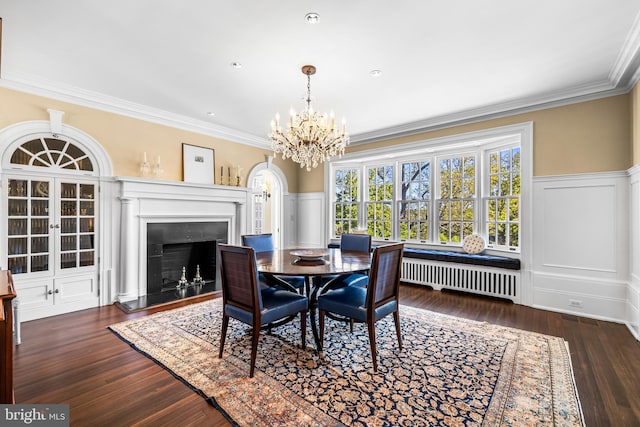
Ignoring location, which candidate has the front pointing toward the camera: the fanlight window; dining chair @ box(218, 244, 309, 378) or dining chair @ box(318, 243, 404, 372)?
the fanlight window

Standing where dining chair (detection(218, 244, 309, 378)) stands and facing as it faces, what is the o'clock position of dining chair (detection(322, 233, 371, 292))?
dining chair (detection(322, 233, 371, 292)) is roughly at 12 o'clock from dining chair (detection(218, 244, 309, 378)).

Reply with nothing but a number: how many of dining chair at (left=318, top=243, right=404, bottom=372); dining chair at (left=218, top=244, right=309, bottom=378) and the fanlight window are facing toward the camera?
1

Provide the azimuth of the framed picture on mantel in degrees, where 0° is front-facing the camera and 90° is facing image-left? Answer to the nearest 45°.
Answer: approximately 315°

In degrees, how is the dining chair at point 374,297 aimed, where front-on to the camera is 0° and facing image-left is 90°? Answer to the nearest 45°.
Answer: approximately 135°

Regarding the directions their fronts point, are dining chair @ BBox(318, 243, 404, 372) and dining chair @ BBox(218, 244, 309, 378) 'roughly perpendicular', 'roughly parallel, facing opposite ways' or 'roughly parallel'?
roughly perpendicular

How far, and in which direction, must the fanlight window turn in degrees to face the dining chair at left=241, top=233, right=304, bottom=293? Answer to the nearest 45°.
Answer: approximately 45° to its left

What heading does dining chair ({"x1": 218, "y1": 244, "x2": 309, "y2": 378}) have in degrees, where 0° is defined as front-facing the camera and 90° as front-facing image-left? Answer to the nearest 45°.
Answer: approximately 225°

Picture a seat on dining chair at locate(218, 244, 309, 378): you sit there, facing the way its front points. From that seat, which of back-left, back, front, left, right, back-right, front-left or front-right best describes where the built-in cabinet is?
left

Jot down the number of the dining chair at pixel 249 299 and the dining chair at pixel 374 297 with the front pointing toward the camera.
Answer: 0

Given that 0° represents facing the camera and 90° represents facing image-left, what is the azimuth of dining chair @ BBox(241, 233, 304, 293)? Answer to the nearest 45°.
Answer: approximately 315°

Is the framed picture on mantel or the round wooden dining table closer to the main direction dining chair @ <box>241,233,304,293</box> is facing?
the round wooden dining table

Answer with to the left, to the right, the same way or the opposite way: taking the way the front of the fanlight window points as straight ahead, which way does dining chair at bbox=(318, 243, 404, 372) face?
the opposite way
